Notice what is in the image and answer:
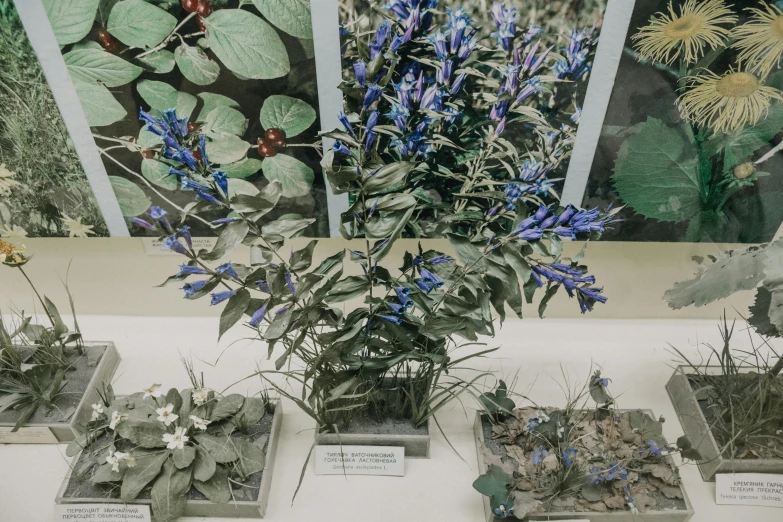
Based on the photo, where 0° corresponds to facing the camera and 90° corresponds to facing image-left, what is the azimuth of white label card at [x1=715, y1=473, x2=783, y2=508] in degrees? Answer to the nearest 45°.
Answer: approximately 0°

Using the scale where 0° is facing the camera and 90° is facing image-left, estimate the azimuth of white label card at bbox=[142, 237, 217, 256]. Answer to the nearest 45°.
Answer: approximately 0°

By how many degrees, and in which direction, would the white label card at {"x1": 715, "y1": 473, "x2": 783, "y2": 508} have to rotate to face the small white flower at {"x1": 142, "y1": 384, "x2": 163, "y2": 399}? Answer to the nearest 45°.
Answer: approximately 45° to its right
